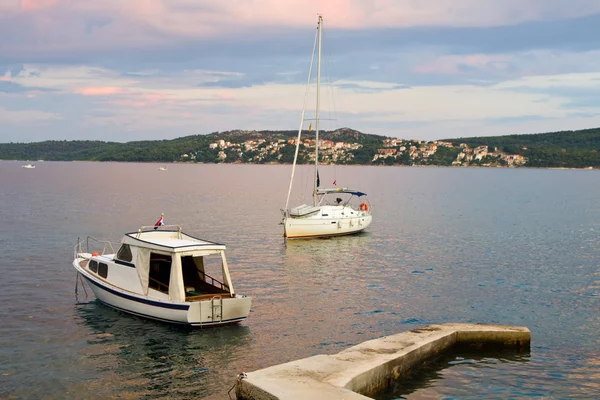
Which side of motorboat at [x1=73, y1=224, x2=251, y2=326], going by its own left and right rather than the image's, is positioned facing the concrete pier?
back

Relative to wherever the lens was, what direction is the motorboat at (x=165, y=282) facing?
facing away from the viewer and to the left of the viewer
